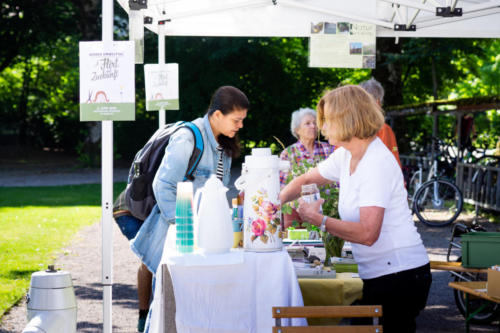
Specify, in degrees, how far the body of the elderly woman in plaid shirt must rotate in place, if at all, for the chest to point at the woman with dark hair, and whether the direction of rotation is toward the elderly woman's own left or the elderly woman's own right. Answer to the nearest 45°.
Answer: approximately 45° to the elderly woman's own right

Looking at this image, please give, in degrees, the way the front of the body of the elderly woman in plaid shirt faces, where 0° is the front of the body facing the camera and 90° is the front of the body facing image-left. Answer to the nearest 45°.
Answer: approximately 315°

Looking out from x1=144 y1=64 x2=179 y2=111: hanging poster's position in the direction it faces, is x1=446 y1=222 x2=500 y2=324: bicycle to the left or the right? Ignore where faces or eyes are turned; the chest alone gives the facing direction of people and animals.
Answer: on its left

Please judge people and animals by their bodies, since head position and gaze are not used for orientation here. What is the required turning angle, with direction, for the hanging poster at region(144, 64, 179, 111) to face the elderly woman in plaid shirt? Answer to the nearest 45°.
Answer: approximately 135° to its left

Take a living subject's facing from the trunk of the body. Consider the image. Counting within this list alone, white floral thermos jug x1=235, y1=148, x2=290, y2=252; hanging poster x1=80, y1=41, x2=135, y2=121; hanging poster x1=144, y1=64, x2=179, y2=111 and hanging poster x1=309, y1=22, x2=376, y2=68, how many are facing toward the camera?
3

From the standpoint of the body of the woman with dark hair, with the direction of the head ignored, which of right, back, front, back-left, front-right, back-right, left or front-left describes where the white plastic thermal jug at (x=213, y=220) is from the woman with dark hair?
front-right

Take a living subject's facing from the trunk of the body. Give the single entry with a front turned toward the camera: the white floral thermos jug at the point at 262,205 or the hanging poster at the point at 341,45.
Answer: the hanging poster

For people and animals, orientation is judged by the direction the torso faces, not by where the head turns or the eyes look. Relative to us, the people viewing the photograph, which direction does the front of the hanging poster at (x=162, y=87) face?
facing the viewer
